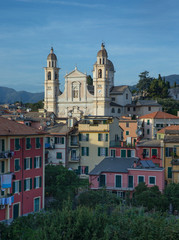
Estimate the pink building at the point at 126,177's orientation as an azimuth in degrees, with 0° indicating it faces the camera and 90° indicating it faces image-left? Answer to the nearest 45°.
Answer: approximately 0°

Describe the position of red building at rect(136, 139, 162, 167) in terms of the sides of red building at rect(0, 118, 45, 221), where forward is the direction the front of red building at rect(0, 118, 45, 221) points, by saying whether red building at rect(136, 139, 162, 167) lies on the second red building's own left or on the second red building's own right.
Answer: on the second red building's own left

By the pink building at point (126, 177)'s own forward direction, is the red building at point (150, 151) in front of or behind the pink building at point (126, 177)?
behind

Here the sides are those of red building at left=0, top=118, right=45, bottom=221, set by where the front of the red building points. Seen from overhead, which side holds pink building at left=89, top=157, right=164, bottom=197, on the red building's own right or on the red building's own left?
on the red building's own left

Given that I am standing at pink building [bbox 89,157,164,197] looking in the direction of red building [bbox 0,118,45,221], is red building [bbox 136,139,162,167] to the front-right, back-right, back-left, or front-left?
back-right

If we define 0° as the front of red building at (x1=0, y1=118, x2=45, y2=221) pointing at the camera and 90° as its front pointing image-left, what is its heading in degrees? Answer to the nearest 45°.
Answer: approximately 315°

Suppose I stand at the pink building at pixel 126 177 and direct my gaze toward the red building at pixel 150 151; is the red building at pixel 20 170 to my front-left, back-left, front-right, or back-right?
back-left
